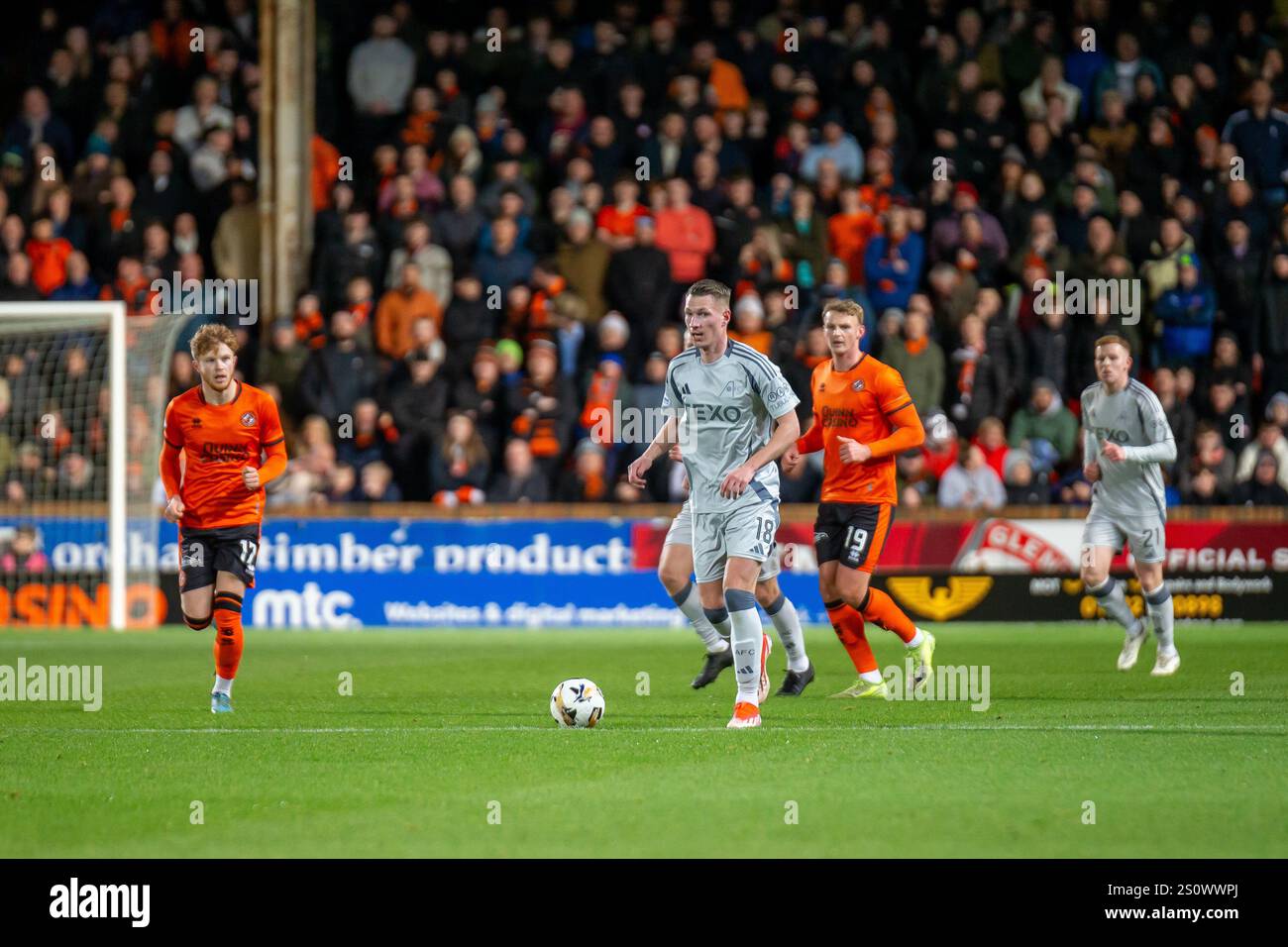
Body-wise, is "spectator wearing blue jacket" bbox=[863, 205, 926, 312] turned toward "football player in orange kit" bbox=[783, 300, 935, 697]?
yes

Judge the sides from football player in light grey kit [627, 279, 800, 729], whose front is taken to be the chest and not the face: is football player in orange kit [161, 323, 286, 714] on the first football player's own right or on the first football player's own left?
on the first football player's own right

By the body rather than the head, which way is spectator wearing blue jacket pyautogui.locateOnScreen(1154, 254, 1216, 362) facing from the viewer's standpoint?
toward the camera

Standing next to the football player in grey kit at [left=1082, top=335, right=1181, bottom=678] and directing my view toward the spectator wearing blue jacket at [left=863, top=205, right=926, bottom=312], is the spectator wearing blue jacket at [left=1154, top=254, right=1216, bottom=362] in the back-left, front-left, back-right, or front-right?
front-right

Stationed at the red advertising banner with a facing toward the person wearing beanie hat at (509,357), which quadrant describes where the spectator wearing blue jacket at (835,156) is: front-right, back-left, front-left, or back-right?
front-right

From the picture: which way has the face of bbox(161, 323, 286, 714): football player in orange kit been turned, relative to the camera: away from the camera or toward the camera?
toward the camera

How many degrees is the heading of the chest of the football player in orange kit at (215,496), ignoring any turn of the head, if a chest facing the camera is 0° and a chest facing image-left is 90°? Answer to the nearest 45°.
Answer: approximately 0°

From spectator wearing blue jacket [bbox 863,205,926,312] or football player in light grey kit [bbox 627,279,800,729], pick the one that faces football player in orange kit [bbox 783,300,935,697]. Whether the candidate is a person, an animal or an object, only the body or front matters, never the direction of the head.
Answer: the spectator wearing blue jacket

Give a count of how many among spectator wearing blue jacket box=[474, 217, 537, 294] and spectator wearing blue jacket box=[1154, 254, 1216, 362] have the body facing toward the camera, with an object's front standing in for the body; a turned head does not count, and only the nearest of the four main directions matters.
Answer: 2

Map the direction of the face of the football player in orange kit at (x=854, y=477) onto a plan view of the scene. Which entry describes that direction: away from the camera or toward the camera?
toward the camera

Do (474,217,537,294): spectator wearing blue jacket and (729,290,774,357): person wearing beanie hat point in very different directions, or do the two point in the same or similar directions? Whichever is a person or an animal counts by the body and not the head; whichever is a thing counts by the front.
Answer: same or similar directions

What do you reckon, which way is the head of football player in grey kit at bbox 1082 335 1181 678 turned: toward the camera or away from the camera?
toward the camera

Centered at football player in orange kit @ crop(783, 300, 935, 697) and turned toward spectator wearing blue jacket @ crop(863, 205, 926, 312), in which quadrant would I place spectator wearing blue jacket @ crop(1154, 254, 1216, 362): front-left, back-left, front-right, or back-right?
front-right

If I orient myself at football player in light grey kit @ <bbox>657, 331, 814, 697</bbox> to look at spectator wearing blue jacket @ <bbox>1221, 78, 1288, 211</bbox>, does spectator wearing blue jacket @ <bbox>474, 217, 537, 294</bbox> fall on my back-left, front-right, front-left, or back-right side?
front-left

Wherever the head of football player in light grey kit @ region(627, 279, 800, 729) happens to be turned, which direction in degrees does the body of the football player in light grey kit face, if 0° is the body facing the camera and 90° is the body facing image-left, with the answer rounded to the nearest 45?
approximately 45°

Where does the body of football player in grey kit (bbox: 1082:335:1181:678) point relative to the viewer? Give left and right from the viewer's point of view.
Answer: facing the viewer and to the left of the viewer

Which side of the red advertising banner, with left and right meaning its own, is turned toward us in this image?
front

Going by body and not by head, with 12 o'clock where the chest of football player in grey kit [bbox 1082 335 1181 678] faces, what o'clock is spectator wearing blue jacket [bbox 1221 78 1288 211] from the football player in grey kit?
The spectator wearing blue jacket is roughly at 5 o'clock from the football player in grey kit.

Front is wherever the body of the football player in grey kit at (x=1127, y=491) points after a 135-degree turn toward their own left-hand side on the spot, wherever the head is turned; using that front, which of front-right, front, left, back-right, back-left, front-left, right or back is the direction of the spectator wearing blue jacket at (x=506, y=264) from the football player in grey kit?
back-left

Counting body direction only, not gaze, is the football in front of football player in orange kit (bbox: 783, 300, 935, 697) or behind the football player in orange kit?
in front

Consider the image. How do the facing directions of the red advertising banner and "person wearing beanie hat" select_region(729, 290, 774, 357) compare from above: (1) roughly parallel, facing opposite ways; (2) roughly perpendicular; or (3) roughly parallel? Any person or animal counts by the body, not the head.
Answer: roughly parallel
